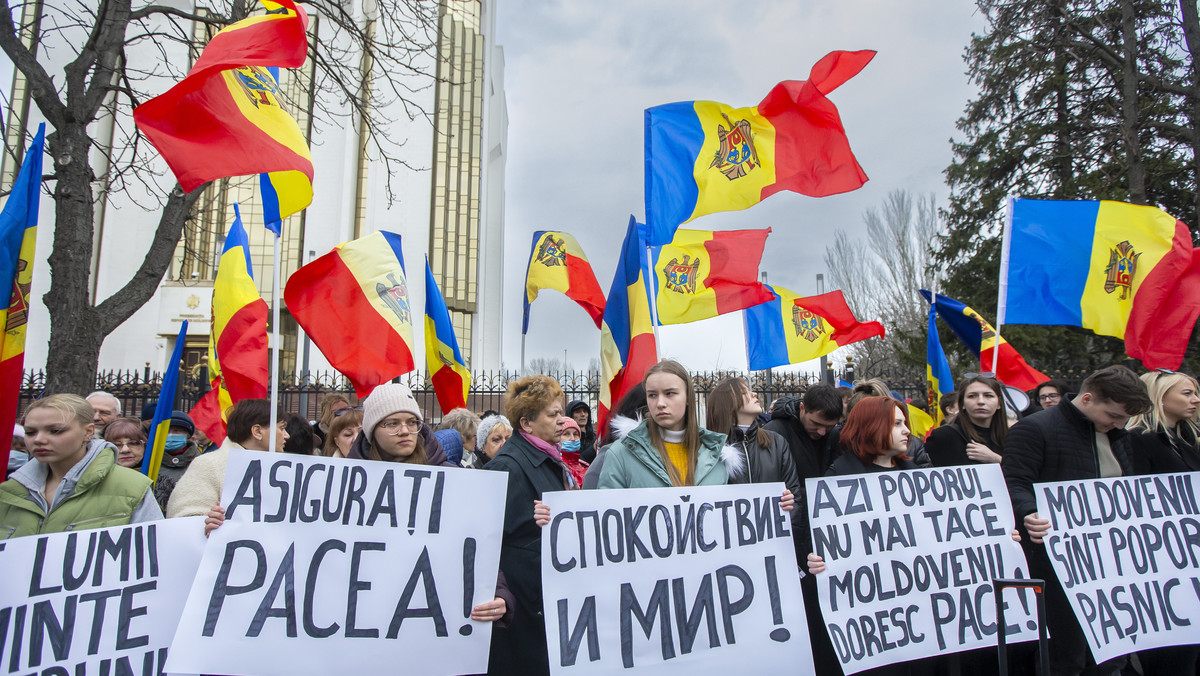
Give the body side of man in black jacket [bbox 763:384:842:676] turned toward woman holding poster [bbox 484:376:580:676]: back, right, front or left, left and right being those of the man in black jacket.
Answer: right

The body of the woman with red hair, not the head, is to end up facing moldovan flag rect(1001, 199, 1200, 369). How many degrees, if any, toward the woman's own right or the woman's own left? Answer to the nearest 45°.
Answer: approximately 90° to the woman's own left

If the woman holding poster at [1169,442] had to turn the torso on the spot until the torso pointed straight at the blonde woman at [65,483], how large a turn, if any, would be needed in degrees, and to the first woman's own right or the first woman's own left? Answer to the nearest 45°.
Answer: approximately 90° to the first woman's own right

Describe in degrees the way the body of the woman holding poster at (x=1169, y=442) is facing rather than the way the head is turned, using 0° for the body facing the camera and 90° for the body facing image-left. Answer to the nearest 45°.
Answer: approximately 315°

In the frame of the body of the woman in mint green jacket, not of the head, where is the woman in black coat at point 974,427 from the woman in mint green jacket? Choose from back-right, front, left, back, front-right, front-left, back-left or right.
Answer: back-left

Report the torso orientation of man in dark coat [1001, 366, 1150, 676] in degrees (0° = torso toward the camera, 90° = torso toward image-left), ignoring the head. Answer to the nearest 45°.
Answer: approximately 315°

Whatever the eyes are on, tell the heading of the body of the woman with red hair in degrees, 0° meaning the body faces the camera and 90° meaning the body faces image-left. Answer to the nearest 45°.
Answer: approximately 315°
